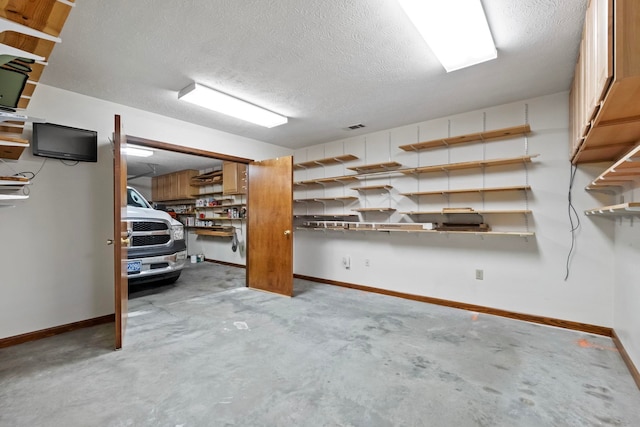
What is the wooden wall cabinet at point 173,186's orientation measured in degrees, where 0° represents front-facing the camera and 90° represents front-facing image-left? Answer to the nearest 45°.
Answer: approximately 45°

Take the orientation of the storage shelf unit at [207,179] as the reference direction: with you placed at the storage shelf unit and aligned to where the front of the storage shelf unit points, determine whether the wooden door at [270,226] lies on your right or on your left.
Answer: on your left

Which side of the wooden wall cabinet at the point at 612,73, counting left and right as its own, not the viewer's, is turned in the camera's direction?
left

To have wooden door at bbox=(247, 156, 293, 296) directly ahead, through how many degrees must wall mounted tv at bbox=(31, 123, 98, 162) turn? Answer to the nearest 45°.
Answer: approximately 45° to its left

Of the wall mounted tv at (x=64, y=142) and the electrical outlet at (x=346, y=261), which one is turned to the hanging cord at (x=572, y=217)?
the wall mounted tv

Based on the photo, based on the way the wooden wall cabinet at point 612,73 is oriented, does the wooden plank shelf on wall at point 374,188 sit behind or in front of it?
in front

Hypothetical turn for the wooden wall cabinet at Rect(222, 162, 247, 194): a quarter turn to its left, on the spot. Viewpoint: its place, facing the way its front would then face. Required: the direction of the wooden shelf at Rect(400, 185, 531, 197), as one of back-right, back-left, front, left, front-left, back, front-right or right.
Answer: front

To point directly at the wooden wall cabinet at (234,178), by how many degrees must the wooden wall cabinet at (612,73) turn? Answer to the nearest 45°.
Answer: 0° — it already faces it

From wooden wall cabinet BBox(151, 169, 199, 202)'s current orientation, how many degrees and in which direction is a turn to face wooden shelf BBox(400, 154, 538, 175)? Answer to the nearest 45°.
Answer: approximately 90° to its left

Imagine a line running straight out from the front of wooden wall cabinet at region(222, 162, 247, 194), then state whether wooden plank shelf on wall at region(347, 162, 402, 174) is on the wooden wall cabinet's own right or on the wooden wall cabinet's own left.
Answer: on the wooden wall cabinet's own left

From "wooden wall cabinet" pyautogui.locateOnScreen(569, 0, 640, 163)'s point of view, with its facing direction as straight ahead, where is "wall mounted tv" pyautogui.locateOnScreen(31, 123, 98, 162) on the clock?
The wall mounted tv is roughly at 11 o'clock from the wooden wall cabinet.

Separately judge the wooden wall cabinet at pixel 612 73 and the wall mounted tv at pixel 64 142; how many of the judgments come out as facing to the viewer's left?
1

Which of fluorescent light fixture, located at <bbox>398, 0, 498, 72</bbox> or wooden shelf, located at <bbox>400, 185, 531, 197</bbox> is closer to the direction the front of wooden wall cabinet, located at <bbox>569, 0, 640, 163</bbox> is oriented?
the fluorescent light fixture

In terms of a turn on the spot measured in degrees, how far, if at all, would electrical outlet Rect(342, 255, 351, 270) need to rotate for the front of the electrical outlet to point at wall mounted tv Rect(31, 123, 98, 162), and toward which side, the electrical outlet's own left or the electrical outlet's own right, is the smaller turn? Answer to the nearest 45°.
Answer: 0° — it already faces it
